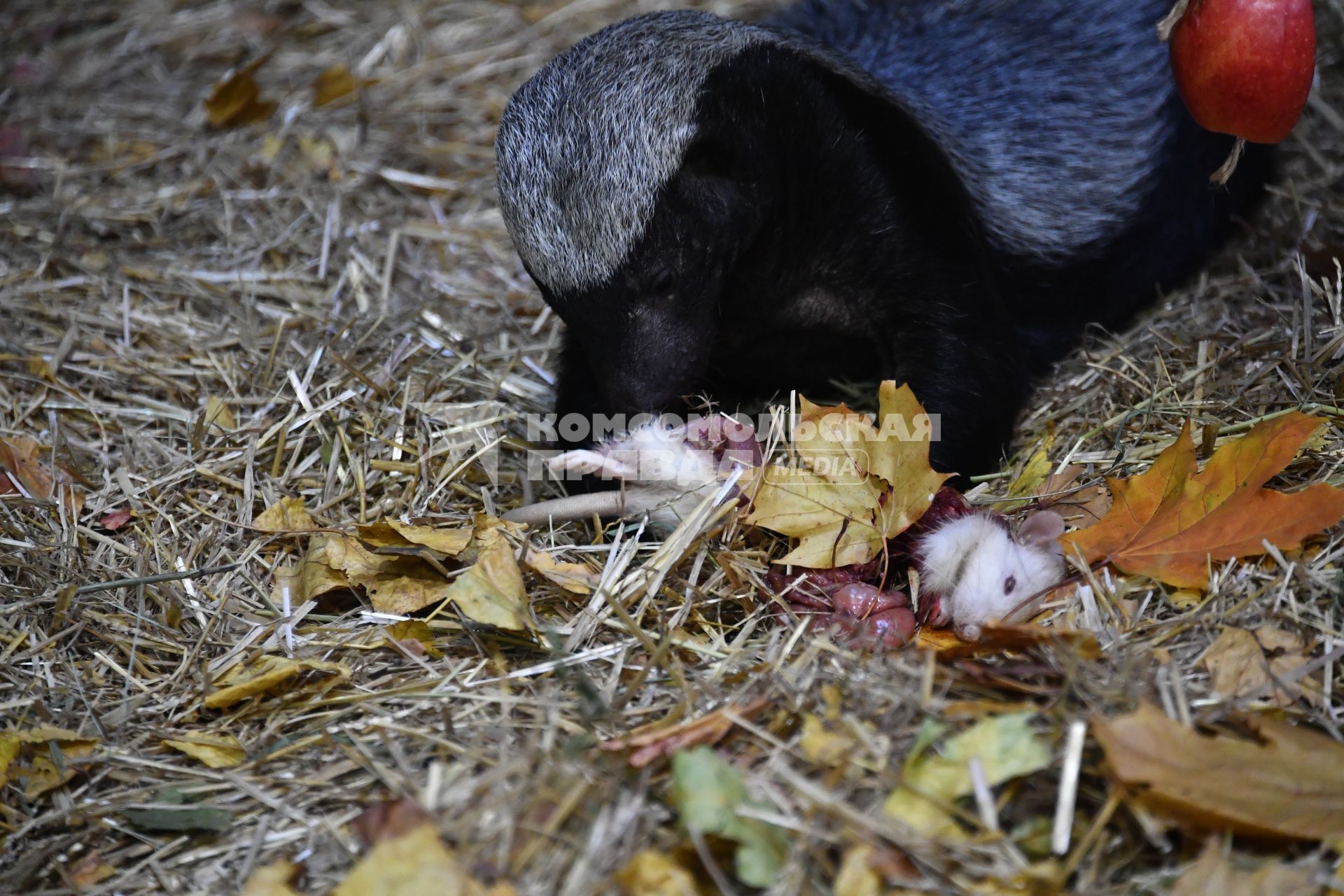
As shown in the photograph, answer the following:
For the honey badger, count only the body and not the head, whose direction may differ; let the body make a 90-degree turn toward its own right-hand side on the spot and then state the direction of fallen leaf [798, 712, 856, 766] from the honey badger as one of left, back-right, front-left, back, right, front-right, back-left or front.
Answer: back-left

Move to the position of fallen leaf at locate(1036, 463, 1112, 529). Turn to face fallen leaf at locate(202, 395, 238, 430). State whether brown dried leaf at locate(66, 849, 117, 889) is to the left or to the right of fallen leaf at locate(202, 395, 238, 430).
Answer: left

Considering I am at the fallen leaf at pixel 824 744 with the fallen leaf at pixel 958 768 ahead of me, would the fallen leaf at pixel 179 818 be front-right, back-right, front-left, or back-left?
back-right

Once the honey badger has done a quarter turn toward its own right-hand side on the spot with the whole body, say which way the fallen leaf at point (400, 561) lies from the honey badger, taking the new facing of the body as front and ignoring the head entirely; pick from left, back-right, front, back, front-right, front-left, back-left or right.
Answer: left

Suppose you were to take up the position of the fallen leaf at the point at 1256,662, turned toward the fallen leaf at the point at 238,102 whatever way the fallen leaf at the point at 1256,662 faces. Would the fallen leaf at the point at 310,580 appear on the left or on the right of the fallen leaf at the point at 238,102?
left

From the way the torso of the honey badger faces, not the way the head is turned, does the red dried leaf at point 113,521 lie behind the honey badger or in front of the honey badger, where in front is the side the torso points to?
in front

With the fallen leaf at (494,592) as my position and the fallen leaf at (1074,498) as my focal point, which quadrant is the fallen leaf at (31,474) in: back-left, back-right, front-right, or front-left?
back-left

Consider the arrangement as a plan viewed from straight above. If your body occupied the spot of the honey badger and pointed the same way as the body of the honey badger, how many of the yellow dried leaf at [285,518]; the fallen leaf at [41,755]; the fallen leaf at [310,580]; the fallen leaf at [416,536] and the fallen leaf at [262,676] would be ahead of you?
5

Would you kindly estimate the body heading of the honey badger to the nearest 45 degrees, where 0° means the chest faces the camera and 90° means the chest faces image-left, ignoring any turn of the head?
approximately 45°

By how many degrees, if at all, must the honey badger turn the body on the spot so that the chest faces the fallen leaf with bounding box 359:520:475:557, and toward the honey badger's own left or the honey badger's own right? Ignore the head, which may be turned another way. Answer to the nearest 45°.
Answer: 0° — it already faces it

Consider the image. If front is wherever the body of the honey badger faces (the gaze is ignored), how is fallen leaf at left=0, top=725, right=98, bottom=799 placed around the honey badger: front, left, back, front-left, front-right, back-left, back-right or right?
front

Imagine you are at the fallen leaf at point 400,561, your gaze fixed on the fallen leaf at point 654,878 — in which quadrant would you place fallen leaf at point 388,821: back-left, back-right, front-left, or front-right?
front-right
